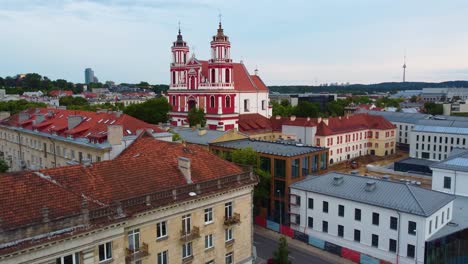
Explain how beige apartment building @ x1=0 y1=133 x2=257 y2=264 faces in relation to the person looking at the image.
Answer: facing the viewer and to the right of the viewer

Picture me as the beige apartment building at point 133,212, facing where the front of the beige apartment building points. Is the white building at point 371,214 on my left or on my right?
on my left

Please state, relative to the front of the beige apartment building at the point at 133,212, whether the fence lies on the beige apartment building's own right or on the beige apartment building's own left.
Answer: on the beige apartment building's own left
